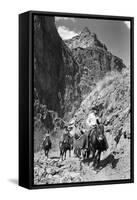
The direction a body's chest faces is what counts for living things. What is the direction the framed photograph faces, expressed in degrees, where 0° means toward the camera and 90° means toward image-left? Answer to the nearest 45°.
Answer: approximately 315°
